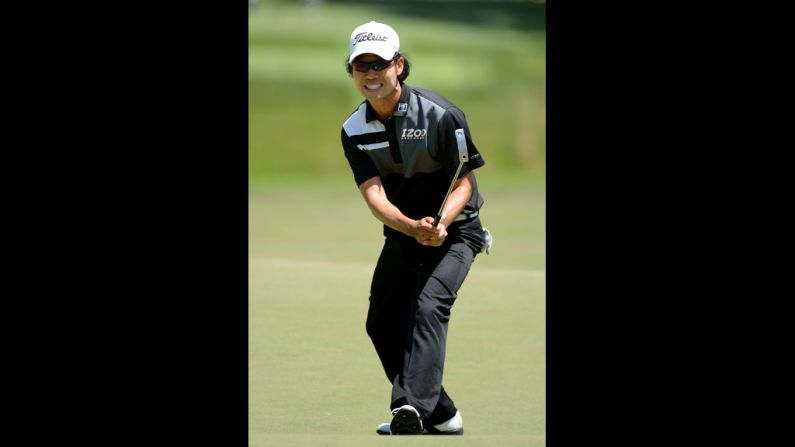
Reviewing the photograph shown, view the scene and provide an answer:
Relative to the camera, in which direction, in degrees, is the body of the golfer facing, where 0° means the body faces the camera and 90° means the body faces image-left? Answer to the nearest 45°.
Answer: approximately 45°
